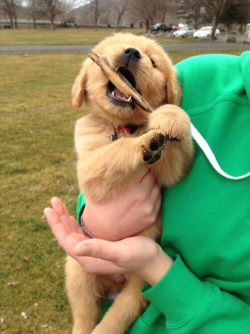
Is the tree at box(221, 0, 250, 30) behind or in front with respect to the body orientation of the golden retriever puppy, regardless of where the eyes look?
behind

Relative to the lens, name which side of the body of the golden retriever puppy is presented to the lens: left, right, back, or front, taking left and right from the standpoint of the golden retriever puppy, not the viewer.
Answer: front

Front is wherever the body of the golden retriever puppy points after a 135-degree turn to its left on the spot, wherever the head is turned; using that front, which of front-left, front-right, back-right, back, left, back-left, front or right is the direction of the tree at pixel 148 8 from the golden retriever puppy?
front-left

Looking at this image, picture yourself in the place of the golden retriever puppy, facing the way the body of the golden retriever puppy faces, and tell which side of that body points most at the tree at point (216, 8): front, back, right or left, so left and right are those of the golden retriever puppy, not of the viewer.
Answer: back
